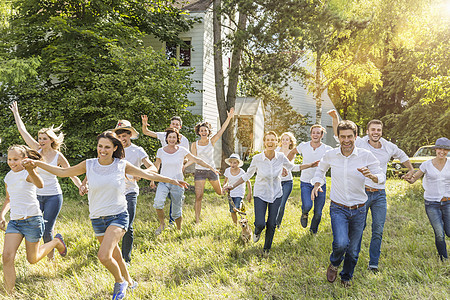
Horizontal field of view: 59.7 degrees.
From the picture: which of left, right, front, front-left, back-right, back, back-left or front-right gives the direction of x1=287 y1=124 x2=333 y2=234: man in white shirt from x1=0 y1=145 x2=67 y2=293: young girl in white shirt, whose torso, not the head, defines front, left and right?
back-left

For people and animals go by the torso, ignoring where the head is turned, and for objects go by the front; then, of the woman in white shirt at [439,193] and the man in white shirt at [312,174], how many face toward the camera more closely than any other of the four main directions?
2

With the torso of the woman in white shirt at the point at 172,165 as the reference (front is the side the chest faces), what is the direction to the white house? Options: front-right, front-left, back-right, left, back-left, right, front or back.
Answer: back

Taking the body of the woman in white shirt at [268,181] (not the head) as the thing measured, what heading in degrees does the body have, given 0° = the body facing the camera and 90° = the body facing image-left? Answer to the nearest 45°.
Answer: approximately 0°

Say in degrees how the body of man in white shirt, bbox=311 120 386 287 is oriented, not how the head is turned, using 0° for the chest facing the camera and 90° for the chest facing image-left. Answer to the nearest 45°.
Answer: approximately 0°
